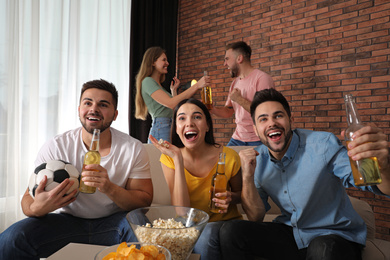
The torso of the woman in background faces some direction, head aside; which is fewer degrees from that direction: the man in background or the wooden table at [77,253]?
the man in background

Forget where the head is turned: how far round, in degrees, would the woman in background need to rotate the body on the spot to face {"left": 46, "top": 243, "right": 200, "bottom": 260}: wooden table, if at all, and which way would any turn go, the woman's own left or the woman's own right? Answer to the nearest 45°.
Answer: approximately 90° to the woman's own right

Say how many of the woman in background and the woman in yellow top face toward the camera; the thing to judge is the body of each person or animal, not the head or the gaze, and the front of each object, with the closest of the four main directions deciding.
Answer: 1

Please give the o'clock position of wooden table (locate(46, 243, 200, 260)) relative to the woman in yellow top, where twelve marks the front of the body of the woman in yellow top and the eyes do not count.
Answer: The wooden table is roughly at 1 o'clock from the woman in yellow top.

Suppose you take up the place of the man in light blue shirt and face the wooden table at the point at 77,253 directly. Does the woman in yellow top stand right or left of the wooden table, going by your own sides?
right

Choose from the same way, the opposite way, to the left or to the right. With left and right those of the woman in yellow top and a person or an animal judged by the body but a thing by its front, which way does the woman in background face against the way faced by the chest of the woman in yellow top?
to the left

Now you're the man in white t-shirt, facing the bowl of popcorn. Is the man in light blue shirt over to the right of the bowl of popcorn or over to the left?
left

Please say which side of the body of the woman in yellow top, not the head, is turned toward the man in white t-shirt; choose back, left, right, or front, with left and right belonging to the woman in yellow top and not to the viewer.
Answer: right

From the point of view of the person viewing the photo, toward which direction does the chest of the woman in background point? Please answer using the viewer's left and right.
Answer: facing to the right of the viewer

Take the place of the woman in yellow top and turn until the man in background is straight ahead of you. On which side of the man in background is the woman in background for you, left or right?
left

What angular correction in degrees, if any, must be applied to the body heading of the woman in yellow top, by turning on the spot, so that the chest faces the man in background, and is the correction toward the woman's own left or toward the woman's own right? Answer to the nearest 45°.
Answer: approximately 180°

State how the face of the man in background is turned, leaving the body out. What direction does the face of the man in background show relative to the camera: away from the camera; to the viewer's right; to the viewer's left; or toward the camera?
to the viewer's left
